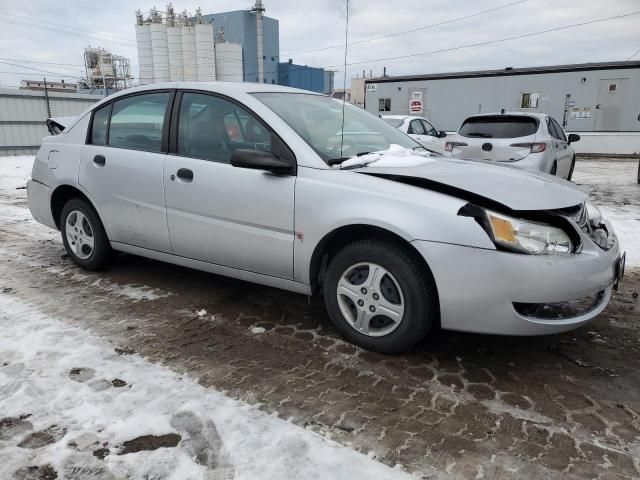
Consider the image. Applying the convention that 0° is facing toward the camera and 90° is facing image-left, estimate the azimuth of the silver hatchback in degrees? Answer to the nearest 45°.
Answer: approximately 225°

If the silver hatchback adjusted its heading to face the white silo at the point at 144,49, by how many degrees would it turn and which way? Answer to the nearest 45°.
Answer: approximately 90° to its left

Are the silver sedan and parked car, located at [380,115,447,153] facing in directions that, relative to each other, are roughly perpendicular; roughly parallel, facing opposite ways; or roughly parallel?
roughly perpendicular

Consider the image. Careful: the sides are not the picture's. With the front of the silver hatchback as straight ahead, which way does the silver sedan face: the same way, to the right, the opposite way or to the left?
to the right

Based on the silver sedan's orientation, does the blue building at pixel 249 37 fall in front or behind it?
behind
